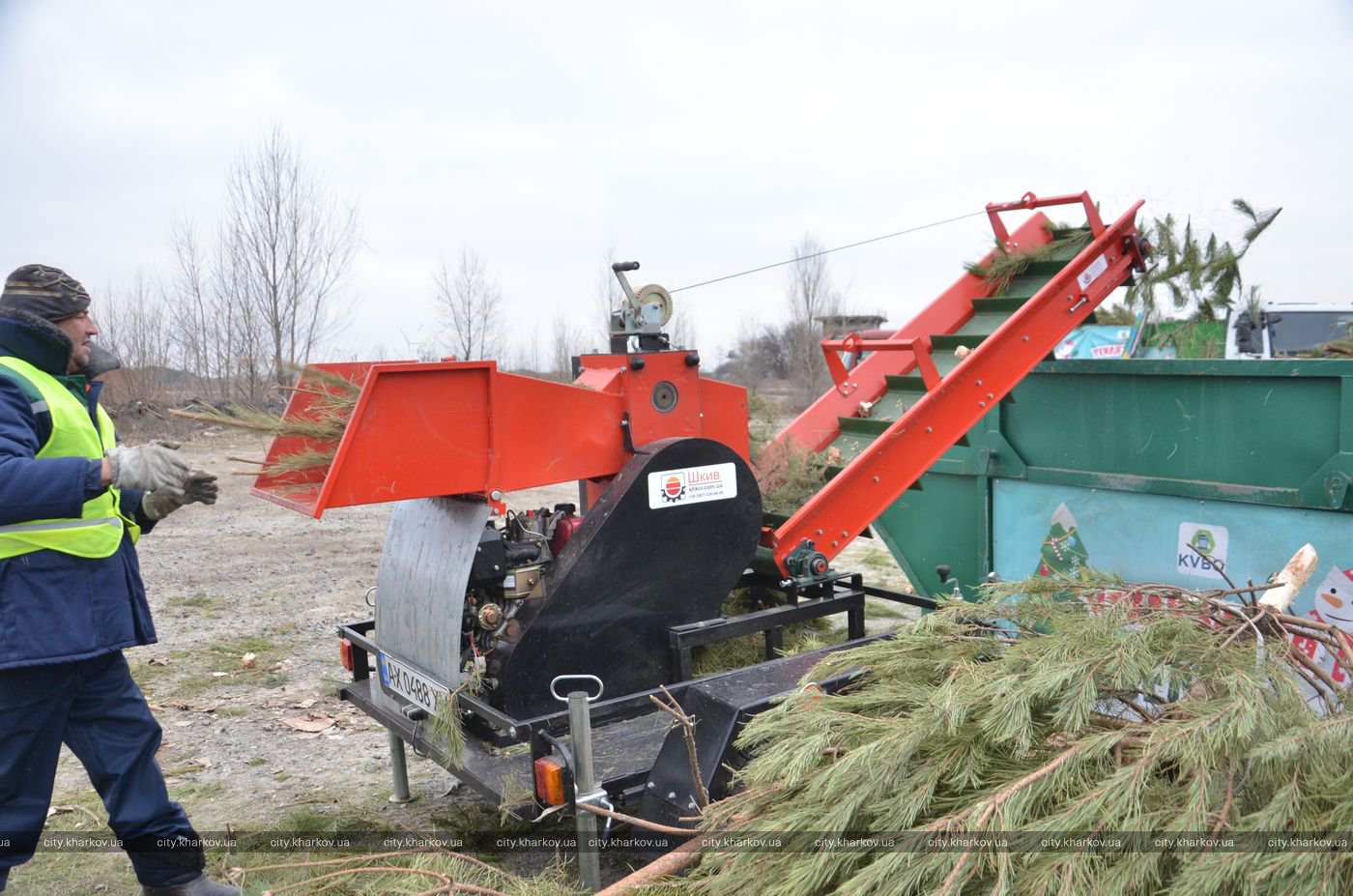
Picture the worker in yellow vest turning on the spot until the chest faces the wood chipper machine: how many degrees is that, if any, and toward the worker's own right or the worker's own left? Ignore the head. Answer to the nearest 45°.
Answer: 0° — they already face it

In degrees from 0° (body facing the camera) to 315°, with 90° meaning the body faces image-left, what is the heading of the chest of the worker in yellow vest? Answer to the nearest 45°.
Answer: approximately 270°

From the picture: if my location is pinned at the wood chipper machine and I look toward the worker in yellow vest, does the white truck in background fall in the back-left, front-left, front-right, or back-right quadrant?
back-right

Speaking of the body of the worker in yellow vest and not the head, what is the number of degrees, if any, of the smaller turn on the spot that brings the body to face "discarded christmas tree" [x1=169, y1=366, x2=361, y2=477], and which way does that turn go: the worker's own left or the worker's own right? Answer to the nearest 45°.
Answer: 0° — they already face it

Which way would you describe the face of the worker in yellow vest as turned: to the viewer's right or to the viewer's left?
to the viewer's right
